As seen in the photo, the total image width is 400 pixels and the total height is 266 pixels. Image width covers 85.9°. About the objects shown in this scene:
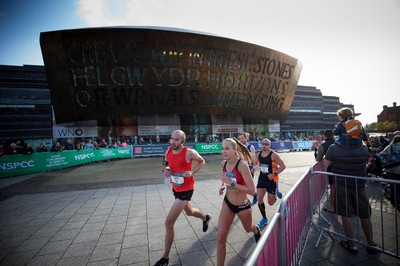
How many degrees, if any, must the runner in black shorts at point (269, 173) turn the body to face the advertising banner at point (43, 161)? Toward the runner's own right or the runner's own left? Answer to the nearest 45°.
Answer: approximately 45° to the runner's own right

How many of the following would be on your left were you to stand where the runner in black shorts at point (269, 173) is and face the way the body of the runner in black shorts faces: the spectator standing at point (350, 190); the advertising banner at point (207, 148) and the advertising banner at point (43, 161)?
1

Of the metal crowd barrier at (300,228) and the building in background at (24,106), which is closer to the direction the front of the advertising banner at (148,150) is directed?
the metal crowd barrier

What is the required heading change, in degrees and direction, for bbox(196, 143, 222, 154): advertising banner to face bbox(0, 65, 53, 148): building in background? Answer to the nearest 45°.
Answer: approximately 90° to its right

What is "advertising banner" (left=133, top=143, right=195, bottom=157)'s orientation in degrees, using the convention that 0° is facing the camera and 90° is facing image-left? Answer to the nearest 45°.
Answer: approximately 0°

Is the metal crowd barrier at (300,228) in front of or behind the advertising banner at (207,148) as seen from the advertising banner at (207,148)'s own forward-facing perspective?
in front

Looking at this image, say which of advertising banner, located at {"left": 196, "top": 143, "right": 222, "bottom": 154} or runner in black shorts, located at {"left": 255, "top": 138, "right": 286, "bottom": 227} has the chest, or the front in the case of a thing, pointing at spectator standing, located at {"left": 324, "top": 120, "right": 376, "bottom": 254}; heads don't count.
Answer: the advertising banner

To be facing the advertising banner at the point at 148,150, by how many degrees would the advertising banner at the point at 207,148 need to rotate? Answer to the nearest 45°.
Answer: approximately 90° to its right

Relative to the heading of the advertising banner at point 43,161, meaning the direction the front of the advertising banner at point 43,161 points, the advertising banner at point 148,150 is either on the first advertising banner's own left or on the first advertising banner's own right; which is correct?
on the first advertising banner's own left

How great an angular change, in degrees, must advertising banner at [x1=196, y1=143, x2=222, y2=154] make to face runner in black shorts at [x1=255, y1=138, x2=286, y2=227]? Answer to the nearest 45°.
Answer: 0° — it already faces them

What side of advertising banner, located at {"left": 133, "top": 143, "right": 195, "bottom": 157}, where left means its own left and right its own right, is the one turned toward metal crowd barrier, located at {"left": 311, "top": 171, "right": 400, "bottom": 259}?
front

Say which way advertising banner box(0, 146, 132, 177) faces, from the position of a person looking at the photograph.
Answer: facing the viewer and to the right of the viewer

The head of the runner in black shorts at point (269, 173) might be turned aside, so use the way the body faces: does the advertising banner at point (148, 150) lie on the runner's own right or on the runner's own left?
on the runner's own right
